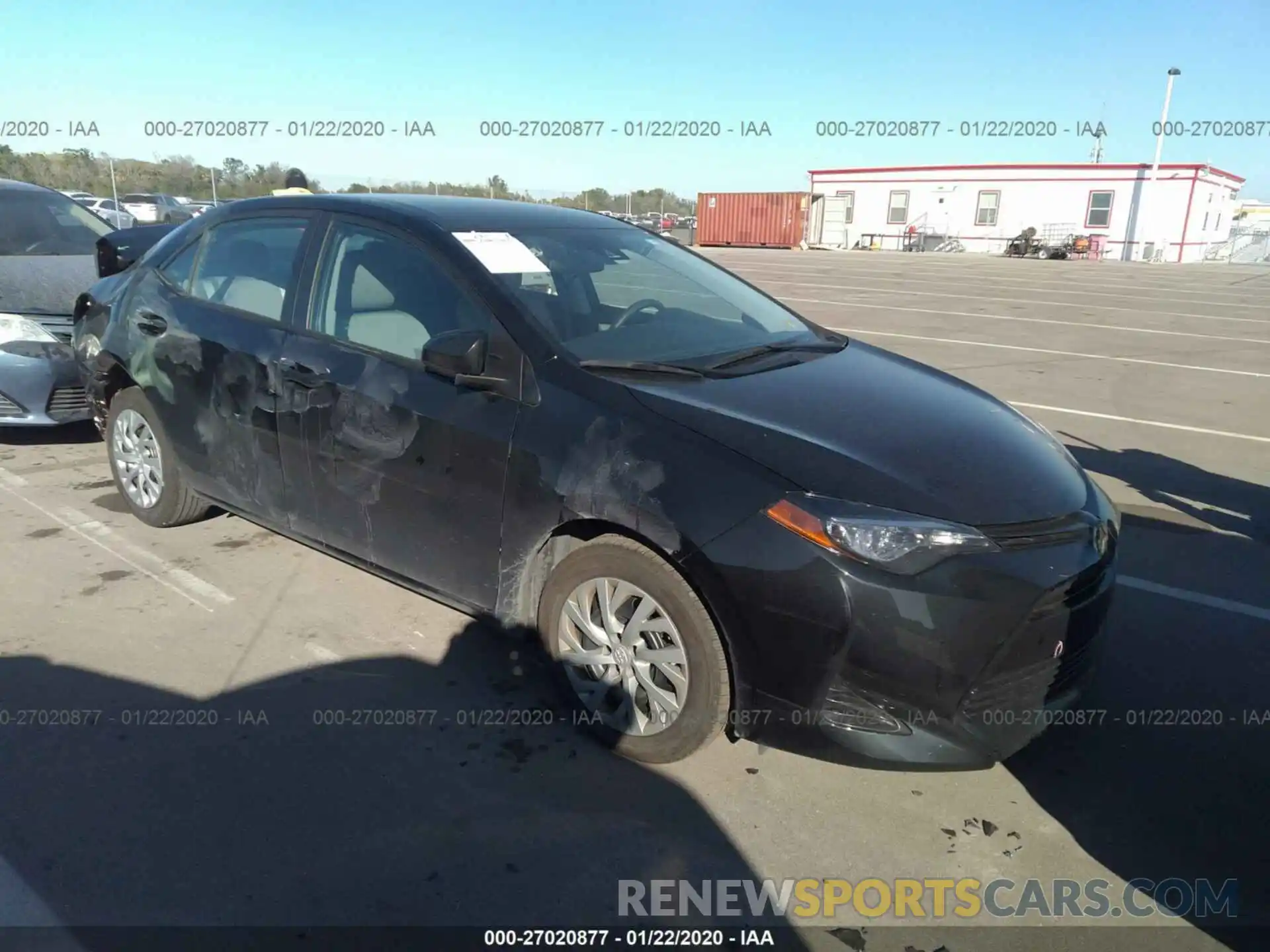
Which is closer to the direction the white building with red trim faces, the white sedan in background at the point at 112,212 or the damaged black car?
the damaged black car

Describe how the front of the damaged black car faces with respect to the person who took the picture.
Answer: facing the viewer and to the right of the viewer

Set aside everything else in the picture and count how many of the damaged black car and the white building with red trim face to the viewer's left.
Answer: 0

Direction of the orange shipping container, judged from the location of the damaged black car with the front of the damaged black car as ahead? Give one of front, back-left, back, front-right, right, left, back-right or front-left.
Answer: back-left

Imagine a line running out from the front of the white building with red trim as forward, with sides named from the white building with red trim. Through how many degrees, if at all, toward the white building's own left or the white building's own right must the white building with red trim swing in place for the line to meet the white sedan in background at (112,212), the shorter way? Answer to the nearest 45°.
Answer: approximately 45° to the white building's own right

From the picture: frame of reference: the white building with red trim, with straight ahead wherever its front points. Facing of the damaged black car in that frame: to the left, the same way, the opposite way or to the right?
to the left

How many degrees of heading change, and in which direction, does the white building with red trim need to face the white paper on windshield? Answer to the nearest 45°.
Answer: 0° — it already faces it

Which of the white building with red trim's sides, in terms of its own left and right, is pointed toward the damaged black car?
front

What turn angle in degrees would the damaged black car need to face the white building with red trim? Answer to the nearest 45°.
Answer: approximately 90° to its left

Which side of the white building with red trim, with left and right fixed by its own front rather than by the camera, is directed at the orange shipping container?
right

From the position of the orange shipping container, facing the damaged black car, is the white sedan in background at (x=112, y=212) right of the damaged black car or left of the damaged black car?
right
